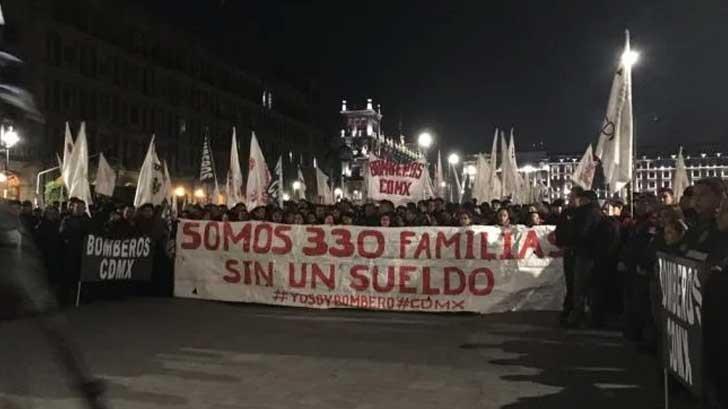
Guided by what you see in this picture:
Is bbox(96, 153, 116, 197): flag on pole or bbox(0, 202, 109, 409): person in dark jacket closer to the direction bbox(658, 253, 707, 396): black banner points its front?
the person in dark jacket

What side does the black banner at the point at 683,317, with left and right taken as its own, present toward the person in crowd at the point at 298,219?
right

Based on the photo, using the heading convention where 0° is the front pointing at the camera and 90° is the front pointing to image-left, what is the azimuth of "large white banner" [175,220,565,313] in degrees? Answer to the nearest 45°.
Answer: approximately 0°

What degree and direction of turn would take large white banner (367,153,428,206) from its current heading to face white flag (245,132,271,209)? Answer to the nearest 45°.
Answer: approximately 90° to its right
